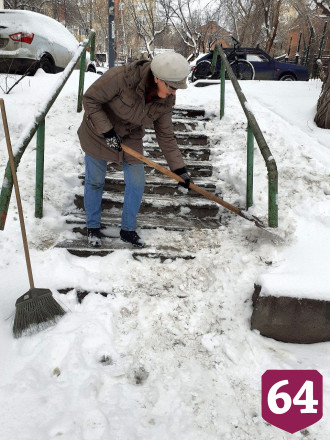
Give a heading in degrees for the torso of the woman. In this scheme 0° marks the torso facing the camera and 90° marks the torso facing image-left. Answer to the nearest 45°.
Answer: approximately 315°

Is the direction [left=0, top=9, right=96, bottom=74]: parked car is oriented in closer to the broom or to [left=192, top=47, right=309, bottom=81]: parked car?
the parked car

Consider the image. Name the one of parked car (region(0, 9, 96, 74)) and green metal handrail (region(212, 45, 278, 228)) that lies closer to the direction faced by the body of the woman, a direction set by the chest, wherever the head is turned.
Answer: the green metal handrail

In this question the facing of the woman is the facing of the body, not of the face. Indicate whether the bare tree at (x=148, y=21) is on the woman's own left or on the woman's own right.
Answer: on the woman's own left

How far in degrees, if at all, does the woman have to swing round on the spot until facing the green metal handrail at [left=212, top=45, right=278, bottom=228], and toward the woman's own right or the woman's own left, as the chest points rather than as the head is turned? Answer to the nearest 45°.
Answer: approximately 45° to the woman's own left

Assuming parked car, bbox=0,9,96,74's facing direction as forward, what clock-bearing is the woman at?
The woman is roughly at 4 o'clock from the parked car.
